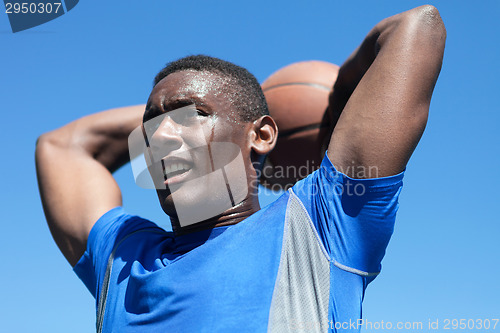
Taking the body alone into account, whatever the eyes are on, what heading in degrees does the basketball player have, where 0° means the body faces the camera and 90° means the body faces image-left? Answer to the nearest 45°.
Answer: approximately 45°

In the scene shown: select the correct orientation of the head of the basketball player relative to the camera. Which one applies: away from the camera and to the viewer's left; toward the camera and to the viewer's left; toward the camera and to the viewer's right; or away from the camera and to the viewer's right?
toward the camera and to the viewer's left
